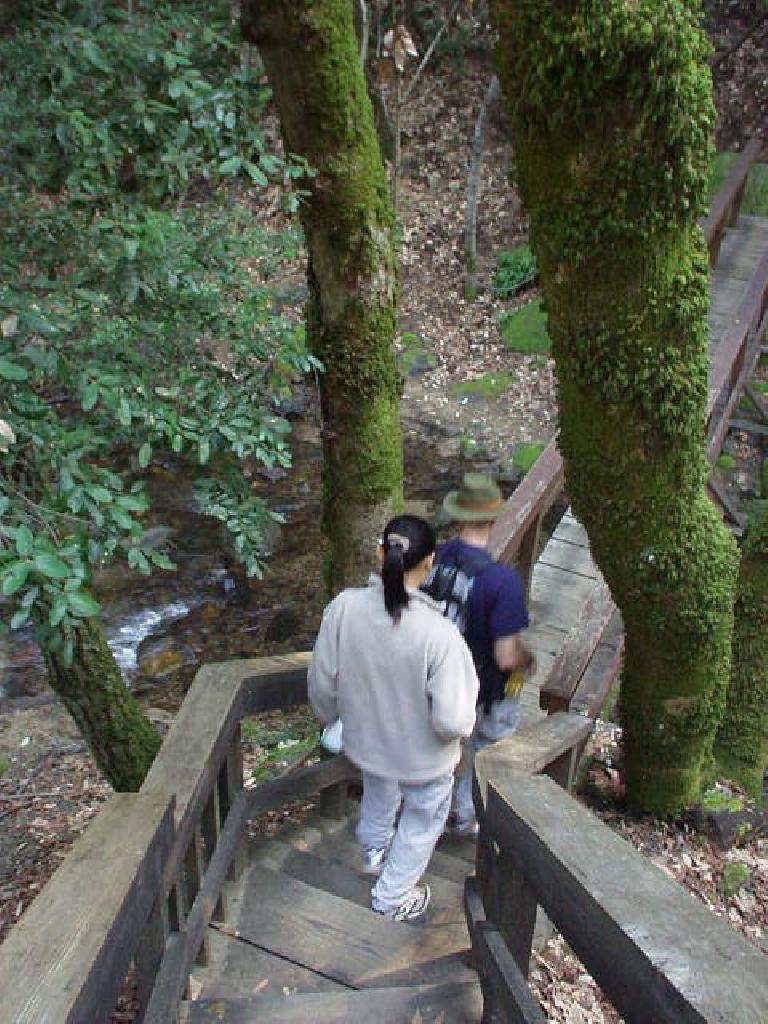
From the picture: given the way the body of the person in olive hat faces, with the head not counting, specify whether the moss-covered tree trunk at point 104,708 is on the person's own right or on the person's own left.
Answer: on the person's own left

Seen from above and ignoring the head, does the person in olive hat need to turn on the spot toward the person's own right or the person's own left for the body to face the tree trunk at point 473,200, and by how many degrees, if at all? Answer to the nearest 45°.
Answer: approximately 45° to the person's own left

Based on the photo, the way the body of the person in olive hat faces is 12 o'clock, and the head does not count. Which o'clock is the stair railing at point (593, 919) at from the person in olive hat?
The stair railing is roughly at 4 o'clock from the person in olive hat.

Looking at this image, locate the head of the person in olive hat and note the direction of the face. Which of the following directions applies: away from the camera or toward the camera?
away from the camera

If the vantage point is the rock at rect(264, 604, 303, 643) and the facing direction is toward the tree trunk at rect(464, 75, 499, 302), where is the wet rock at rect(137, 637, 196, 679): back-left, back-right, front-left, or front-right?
back-left

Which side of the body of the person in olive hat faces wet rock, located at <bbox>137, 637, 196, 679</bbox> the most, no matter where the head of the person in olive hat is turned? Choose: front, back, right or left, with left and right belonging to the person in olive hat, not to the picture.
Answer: left

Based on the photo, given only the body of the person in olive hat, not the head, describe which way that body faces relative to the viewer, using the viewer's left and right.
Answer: facing away from the viewer and to the right of the viewer

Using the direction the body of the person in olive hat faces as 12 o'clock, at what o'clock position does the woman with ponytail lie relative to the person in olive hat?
The woman with ponytail is roughly at 5 o'clock from the person in olive hat.

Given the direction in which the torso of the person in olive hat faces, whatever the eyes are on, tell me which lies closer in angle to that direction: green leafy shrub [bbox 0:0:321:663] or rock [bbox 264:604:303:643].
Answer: the rock

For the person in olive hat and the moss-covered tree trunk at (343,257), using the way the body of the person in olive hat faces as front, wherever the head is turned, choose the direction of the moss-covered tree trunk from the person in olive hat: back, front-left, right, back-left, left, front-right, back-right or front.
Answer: left

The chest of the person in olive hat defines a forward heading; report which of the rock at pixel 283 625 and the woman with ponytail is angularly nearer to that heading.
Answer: the rock
